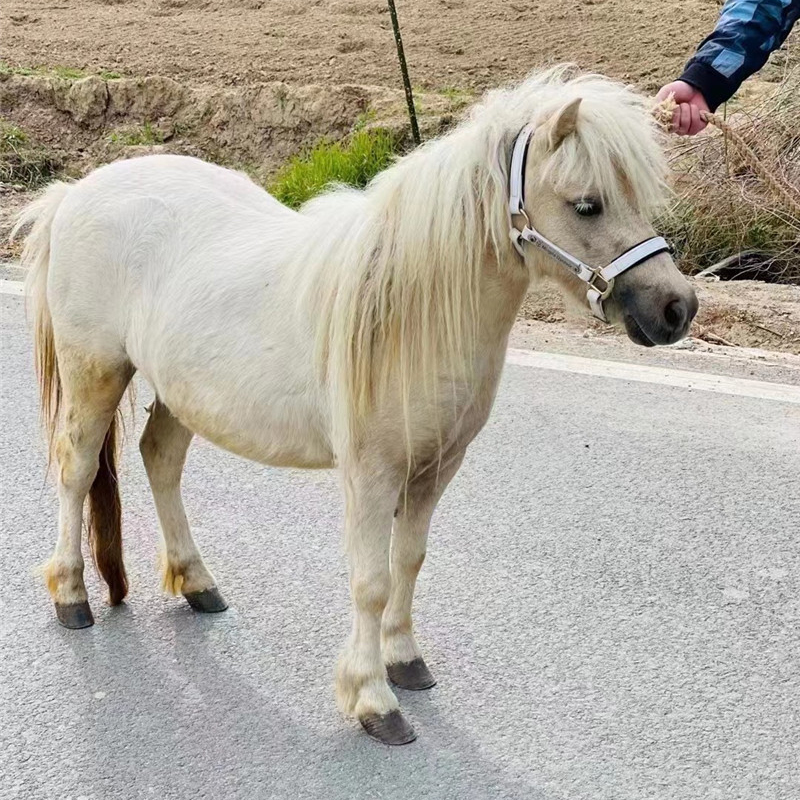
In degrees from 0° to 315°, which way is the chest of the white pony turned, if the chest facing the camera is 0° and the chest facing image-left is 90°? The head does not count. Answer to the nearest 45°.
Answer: approximately 315°
